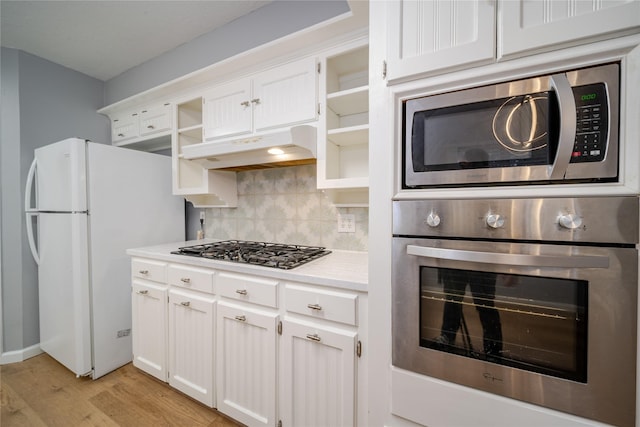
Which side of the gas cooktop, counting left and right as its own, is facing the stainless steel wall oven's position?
left

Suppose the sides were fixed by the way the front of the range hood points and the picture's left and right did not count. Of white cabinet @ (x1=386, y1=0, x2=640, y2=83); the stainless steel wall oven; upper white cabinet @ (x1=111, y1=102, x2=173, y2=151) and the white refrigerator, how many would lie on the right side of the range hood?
2

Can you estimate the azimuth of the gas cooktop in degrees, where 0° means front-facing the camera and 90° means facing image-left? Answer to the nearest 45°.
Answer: approximately 45°

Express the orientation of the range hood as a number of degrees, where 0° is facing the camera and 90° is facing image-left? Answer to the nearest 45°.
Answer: approximately 45°

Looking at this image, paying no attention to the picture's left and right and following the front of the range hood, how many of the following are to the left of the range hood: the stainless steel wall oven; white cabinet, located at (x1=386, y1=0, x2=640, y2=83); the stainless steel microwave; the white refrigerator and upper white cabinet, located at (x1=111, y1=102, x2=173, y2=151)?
3

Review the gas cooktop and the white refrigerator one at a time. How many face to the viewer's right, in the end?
0

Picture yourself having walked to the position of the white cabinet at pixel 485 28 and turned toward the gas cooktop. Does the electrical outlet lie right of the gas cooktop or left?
right

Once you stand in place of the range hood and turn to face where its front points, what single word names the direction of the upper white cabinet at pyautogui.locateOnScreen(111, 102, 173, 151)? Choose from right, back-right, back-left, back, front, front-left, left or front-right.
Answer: right

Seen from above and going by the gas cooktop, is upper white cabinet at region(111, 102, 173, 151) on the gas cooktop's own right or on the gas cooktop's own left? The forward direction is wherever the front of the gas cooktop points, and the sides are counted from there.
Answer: on the gas cooktop's own right

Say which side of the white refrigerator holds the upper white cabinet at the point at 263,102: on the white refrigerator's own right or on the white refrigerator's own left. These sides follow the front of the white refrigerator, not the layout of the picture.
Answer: on the white refrigerator's own left

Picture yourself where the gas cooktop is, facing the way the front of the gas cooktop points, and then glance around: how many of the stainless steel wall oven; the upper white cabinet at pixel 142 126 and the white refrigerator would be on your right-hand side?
2
